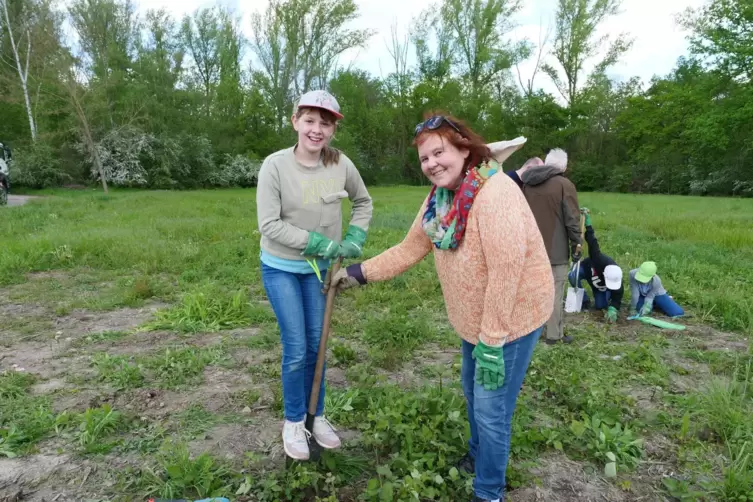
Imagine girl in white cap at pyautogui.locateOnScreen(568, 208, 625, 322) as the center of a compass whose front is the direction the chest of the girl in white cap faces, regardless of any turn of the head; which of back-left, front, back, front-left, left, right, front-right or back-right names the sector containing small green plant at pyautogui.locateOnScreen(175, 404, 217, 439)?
right

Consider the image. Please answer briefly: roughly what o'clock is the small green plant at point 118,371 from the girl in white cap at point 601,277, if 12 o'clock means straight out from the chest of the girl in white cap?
The small green plant is roughly at 3 o'clock from the girl in white cap.

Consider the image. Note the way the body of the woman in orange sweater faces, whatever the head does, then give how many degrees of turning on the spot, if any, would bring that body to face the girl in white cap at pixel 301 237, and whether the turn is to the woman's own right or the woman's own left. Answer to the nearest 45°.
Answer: approximately 90° to the woman's own right

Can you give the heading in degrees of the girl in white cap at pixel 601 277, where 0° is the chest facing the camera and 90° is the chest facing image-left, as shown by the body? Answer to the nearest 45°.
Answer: approximately 315°

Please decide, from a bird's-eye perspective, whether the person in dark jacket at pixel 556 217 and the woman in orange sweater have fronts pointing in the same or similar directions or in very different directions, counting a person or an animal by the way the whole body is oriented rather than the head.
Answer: very different directions

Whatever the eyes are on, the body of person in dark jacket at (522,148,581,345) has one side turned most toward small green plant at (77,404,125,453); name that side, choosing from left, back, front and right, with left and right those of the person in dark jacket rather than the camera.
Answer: back

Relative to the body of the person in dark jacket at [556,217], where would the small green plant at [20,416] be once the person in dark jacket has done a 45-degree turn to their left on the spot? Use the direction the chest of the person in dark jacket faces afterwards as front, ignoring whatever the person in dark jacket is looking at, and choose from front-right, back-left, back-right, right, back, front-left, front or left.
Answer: back-left

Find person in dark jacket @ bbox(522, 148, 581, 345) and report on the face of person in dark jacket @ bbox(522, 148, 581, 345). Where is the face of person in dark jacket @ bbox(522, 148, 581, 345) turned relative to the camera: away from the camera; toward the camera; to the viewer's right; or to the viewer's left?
away from the camera

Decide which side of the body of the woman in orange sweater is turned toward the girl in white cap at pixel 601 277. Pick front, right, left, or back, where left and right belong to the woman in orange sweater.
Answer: back

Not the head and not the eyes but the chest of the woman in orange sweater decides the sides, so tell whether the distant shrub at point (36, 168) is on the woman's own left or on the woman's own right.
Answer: on the woman's own right

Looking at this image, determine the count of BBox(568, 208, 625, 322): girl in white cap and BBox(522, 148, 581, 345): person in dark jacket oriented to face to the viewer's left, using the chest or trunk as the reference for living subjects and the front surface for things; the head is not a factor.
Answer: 0

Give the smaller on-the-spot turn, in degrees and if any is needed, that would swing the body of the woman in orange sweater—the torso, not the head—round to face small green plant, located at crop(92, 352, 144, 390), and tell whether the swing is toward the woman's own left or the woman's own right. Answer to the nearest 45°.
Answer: approximately 90° to the woman's own right

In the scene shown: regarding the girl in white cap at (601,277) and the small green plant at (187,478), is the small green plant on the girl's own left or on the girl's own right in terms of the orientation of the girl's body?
on the girl's own right
